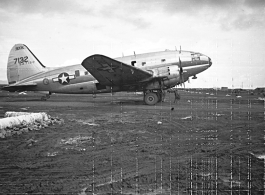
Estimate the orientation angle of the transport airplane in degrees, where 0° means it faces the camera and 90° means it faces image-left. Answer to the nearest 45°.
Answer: approximately 270°
